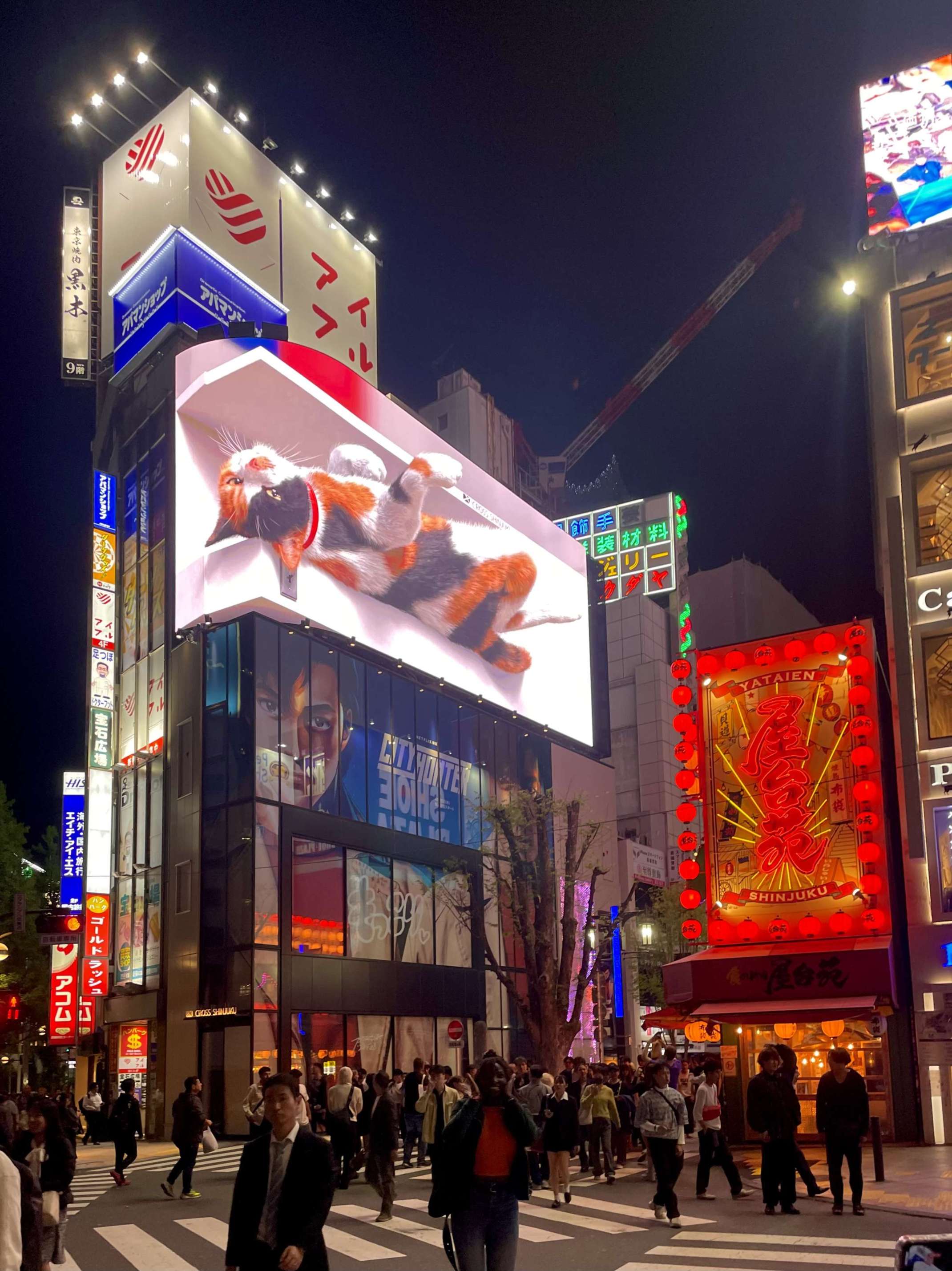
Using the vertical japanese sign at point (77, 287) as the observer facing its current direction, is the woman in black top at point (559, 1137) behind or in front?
in front

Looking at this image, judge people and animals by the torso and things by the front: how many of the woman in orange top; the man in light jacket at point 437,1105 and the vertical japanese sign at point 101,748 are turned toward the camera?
3

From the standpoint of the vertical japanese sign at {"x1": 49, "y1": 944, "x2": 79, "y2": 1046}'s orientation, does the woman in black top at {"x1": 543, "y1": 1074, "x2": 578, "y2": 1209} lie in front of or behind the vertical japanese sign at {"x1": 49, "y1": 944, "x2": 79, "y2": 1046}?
in front

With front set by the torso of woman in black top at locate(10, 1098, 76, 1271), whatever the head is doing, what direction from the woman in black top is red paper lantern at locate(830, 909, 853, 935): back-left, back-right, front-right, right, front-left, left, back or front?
back

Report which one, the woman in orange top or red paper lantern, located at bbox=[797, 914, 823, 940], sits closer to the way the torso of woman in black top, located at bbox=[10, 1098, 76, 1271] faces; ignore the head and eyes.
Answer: the woman in orange top

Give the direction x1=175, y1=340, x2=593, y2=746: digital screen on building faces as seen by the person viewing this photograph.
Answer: facing the viewer and to the right of the viewer

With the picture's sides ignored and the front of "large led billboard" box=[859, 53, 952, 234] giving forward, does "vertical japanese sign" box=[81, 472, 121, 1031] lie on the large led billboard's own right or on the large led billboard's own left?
on the large led billboard's own right

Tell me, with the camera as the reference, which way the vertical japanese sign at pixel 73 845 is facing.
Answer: facing the viewer

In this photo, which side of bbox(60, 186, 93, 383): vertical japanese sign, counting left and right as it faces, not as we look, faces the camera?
front

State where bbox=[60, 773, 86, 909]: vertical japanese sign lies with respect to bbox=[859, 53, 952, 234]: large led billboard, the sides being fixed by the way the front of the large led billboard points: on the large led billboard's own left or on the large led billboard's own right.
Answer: on the large led billboard's own right

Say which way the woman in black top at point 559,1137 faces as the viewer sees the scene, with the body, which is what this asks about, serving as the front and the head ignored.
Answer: toward the camera

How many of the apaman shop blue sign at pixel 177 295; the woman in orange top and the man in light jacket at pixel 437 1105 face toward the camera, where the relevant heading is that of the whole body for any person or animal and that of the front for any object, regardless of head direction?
3

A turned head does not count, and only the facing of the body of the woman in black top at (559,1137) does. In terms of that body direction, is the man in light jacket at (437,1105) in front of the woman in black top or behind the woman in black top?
behind

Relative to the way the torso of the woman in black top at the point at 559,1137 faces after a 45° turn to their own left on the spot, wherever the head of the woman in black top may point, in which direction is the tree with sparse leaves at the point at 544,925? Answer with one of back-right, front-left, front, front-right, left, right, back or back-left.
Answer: back-left
